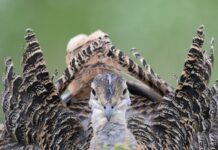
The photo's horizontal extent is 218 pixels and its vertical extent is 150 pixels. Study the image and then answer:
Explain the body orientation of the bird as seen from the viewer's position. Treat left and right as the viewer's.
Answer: facing the viewer
